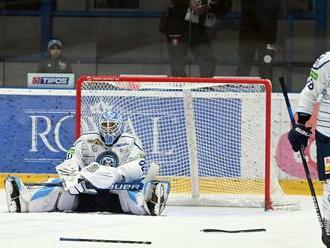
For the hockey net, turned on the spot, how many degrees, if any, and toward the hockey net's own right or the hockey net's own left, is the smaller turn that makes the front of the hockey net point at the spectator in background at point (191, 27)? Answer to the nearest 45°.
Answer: approximately 180°

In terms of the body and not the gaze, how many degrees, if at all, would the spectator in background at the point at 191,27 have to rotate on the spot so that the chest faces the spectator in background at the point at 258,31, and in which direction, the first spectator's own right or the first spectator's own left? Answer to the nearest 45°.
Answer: approximately 90° to the first spectator's own left

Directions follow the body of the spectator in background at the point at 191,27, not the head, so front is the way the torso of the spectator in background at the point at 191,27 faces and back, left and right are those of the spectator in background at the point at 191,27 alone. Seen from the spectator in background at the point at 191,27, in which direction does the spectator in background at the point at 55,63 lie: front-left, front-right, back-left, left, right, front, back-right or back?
right

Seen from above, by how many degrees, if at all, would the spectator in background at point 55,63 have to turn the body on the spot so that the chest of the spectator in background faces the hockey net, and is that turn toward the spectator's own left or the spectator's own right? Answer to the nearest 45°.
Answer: approximately 45° to the spectator's own left

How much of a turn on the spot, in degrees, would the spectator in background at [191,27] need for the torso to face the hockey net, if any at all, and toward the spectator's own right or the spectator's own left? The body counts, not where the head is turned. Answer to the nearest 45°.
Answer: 0° — they already face it

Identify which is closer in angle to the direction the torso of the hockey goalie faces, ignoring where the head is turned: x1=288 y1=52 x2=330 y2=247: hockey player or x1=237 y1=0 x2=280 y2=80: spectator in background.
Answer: the hockey player

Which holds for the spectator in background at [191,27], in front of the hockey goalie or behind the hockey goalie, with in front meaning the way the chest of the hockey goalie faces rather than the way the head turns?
behind

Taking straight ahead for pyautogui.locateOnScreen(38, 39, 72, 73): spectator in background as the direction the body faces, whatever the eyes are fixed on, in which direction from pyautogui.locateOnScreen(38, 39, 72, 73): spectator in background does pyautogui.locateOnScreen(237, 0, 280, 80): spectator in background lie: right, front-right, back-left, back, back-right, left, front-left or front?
left

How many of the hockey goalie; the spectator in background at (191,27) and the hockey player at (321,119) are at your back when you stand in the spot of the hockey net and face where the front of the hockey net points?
1

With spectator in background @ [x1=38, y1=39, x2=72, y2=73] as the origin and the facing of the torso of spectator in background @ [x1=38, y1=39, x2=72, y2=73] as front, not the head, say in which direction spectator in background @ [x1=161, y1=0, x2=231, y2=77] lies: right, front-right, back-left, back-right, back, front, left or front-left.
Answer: left

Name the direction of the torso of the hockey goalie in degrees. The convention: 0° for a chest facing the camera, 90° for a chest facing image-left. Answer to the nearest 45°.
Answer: approximately 0°

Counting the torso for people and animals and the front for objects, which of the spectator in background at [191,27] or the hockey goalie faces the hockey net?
the spectator in background
